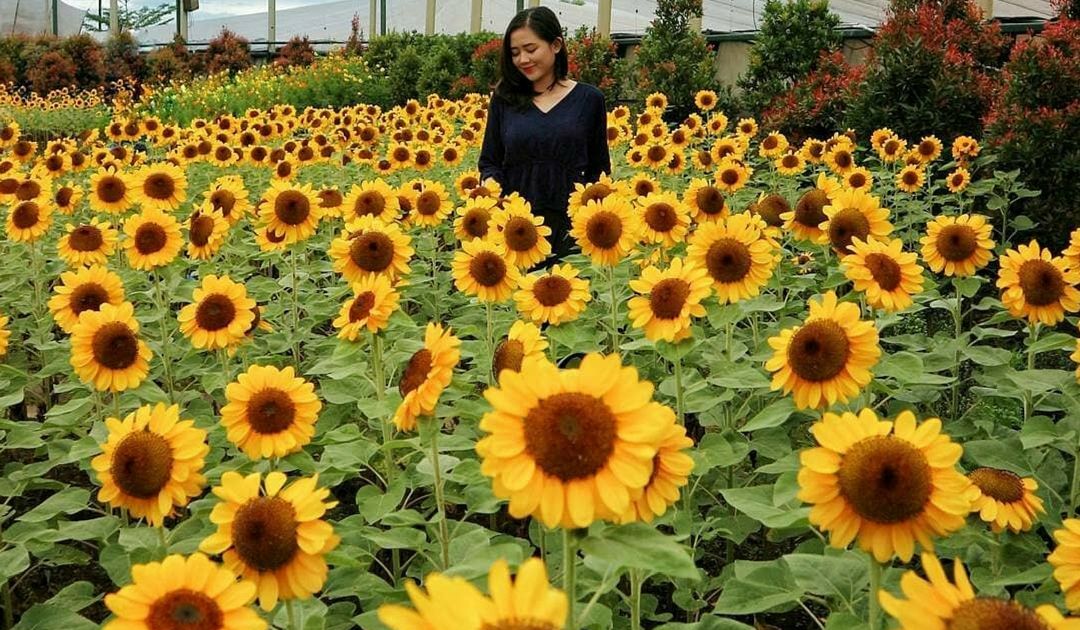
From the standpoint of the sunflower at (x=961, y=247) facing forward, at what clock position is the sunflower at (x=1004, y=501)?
the sunflower at (x=1004, y=501) is roughly at 12 o'clock from the sunflower at (x=961, y=247).

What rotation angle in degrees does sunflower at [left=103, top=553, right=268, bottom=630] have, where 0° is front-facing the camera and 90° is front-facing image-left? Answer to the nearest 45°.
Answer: approximately 0°

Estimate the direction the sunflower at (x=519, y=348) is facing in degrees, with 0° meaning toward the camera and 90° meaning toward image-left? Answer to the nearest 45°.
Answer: approximately 45°

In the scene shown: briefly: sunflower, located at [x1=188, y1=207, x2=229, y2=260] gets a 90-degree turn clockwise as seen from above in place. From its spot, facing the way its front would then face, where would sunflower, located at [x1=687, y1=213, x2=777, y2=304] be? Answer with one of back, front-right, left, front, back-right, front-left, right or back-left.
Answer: back

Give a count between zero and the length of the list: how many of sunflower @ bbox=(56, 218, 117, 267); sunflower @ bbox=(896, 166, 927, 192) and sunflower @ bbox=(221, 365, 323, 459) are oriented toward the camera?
3

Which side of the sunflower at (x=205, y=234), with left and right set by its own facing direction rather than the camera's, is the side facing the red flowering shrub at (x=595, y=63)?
back

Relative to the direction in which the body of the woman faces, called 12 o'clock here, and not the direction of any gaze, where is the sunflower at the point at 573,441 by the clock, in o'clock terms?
The sunflower is roughly at 12 o'clock from the woman.

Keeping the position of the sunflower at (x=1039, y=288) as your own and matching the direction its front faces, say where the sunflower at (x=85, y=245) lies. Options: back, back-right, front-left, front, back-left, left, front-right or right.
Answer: right

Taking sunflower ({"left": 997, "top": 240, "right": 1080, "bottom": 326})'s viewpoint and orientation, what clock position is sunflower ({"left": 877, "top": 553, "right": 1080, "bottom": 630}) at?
sunflower ({"left": 877, "top": 553, "right": 1080, "bottom": 630}) is roughly at 12 o'clock from sunflower ({"left": 997, "top": 240, "right": 1080, "bottom": 326}).

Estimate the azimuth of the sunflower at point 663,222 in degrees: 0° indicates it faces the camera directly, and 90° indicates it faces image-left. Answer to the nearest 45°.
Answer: approximately 0°

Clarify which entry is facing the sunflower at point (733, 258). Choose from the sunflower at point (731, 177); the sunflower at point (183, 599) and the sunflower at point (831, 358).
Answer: the sunflower at point (731, 177)

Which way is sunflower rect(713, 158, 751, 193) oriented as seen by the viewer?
toward the camera

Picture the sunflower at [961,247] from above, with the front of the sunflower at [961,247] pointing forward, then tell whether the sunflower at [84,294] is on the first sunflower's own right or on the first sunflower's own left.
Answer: on the first sunflower's own right

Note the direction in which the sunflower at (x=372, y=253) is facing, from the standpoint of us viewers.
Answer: facing the viewer

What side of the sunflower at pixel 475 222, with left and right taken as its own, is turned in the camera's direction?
front

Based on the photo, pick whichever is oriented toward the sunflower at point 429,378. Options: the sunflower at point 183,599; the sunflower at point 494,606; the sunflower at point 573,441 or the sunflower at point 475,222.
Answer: the sunflower at point 475,222
